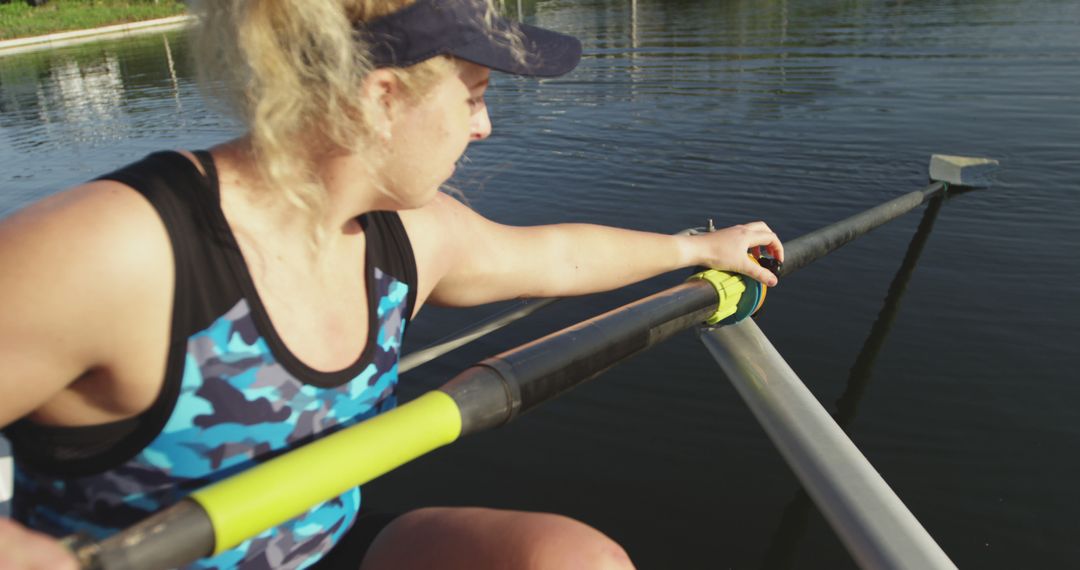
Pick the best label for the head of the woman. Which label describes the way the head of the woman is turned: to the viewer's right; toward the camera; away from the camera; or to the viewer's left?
to the viewer's right

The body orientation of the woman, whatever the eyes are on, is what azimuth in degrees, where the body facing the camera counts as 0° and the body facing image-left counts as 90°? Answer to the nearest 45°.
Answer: approximately 315°
